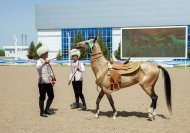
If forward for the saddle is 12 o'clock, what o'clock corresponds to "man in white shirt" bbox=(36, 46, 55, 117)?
The man in white shirt is roughly at 12 o'clock from the saddle.

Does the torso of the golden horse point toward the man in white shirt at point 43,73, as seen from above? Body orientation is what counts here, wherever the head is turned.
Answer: yes

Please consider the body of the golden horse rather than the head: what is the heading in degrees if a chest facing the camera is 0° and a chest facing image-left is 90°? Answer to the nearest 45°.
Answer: approximately 90°

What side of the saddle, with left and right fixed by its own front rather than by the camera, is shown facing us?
left
